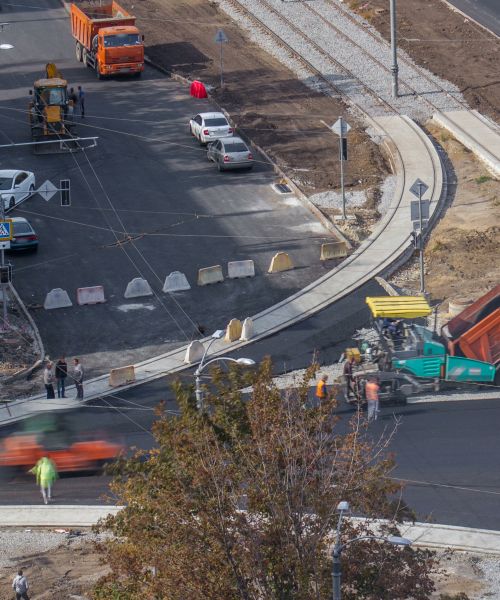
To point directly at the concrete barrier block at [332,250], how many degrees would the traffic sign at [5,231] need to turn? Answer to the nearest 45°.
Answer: approximately 90° to its left

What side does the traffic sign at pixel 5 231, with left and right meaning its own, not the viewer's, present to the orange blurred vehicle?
front

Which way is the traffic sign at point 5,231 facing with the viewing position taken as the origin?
facing the viewer

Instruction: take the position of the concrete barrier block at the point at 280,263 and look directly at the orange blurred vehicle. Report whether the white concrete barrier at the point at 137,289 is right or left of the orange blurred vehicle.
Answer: right
